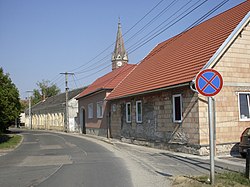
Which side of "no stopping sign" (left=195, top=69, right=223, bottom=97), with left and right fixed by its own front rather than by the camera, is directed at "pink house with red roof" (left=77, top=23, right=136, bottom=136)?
back

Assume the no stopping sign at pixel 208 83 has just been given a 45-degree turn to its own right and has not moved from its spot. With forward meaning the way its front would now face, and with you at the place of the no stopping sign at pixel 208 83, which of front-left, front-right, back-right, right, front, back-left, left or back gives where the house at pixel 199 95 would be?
back-right

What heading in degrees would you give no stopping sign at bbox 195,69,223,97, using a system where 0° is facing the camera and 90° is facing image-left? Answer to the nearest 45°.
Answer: approximately 0°
